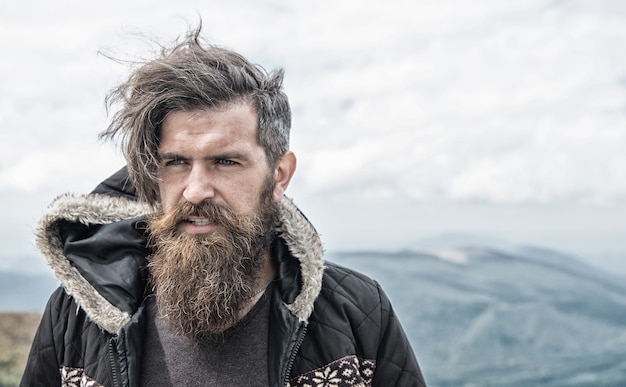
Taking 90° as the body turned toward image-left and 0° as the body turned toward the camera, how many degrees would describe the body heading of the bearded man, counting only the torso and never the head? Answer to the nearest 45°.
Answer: approximately 0°
